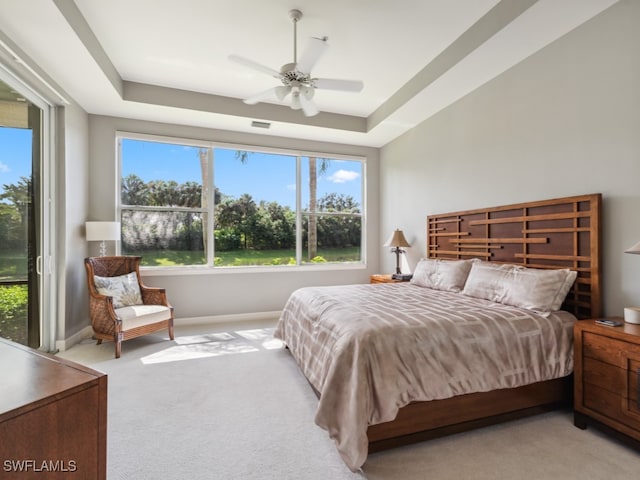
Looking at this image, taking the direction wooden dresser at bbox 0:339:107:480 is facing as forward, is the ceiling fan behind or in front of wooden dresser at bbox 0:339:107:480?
in front

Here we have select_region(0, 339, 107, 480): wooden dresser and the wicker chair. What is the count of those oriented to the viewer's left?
0

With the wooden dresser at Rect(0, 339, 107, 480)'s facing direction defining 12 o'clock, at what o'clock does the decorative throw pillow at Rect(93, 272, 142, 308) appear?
The decorative throw pillow is roughly at 11 o'clock from the wooden dresser.

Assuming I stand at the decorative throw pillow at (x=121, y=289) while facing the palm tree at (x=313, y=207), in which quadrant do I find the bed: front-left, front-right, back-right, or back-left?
front-right

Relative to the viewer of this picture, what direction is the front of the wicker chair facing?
facing the viewer and to the right of the viewer

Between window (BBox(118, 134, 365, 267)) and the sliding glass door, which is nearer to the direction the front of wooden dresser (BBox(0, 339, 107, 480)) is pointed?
the window

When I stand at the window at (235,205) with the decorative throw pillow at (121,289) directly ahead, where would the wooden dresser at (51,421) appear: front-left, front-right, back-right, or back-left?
front-left

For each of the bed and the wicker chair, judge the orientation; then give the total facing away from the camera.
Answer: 0

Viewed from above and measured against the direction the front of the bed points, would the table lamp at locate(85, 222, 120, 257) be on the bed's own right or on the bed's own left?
on the bed's own right

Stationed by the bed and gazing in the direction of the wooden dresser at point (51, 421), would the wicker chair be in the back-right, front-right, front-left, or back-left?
front-right

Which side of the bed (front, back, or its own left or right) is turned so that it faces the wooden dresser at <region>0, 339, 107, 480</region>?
front

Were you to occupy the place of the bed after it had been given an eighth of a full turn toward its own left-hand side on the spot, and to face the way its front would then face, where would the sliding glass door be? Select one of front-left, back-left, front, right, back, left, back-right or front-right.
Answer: right

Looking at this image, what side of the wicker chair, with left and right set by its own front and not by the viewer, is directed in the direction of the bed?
front

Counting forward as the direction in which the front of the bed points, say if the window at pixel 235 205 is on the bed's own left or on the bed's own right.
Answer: on the bed's own right

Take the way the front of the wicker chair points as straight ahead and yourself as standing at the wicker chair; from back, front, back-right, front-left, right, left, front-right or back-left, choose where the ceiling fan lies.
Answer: front

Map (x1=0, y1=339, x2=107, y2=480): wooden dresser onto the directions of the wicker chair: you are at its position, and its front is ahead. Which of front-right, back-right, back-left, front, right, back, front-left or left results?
front-right
